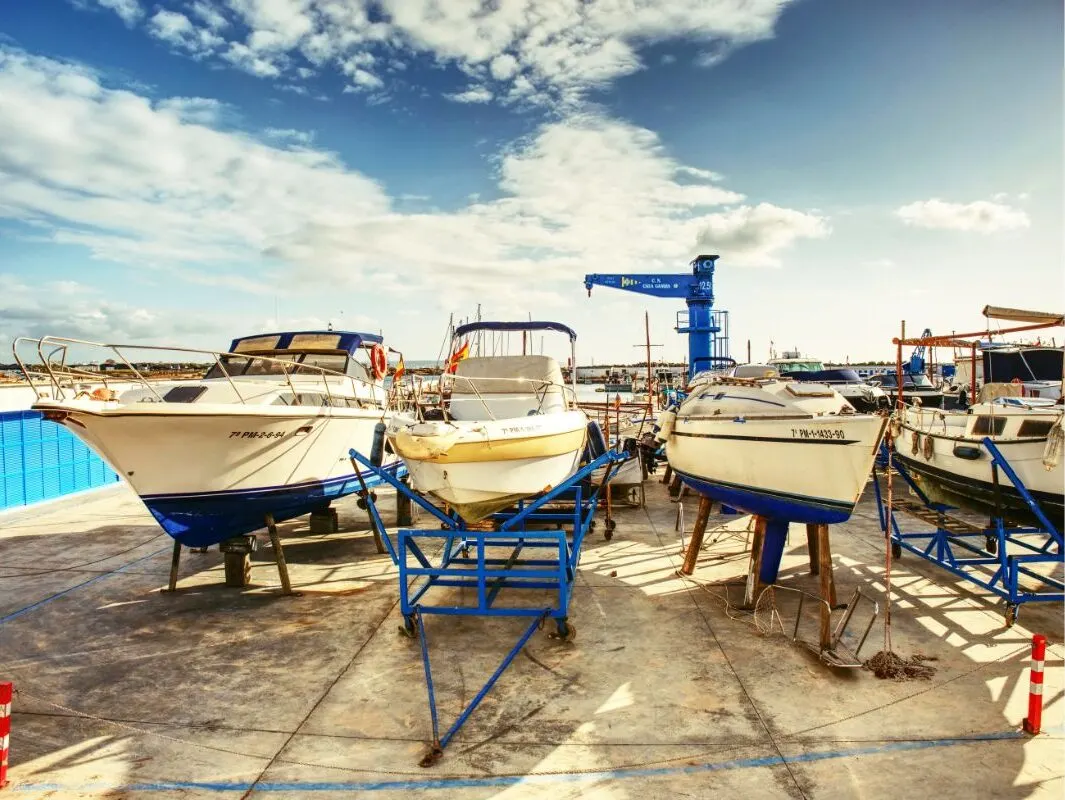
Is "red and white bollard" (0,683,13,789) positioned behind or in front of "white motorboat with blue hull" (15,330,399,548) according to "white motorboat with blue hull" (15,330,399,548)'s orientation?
in front

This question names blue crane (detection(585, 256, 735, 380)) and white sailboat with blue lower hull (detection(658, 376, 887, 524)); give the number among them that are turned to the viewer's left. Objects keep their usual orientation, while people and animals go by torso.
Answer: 1

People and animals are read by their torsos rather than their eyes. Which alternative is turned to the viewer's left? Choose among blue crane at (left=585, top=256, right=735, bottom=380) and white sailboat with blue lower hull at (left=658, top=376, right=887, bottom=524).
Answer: the blue crane

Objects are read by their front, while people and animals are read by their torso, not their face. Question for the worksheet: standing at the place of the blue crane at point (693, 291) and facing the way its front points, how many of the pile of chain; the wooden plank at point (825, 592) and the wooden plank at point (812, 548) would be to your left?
3

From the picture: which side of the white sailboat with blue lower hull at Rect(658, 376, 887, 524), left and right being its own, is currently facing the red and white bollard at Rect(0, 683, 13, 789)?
right

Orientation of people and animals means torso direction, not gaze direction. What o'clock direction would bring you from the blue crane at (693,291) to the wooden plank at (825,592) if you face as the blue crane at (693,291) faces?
The wooden plank is roughly at 9 o'clock from the blue crane.

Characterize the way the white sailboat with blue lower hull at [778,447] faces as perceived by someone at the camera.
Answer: facing the viewer and to the right of the viewer

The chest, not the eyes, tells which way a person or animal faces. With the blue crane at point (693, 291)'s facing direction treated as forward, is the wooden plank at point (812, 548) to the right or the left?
on its left

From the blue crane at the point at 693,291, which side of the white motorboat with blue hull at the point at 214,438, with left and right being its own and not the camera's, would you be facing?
back

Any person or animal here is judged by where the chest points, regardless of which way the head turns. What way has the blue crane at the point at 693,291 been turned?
to the viewer's left

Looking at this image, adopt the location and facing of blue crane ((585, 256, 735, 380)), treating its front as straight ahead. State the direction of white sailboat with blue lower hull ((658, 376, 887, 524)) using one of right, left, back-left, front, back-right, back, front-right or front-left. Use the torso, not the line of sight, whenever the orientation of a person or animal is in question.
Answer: left

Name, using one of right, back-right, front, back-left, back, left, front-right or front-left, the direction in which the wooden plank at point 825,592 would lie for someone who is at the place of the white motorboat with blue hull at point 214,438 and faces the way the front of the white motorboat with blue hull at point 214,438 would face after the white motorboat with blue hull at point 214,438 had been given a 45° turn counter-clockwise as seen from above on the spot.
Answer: front-left

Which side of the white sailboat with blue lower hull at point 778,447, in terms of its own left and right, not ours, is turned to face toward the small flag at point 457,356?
back
